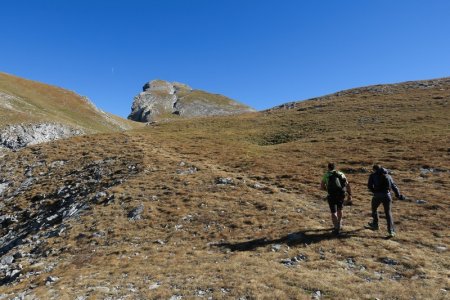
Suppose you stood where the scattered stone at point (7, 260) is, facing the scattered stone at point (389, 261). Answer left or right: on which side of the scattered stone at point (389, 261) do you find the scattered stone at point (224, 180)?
left

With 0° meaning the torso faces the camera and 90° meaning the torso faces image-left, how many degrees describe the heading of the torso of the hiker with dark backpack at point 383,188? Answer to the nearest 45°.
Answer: approximately 135°

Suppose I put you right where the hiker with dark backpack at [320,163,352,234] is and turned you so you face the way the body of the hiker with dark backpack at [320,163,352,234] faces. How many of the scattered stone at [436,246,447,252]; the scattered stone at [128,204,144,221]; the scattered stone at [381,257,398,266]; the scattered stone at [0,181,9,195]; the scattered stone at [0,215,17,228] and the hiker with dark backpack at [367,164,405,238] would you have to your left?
3

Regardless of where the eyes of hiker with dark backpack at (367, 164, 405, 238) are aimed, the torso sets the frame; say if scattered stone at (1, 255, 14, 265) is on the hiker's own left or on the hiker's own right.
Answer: on the hiker's own left

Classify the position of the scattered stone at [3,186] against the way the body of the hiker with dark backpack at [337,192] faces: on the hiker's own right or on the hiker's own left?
on the hiker's own left

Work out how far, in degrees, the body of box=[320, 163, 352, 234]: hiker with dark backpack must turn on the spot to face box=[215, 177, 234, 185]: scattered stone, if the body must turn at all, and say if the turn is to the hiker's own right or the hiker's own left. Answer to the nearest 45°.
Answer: approximately 45° to the hiker's own left

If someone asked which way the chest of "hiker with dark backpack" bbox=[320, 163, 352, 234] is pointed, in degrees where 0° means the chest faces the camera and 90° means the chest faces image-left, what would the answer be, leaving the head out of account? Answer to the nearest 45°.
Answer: approximately 180°

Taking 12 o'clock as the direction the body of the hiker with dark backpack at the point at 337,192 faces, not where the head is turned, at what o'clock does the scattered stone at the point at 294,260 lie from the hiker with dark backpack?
The scattered stone is roughly at 7 o'clock from the hiker with dark backpack.

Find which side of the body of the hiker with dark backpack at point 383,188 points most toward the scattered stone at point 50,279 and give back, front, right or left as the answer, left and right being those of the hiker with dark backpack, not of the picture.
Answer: left

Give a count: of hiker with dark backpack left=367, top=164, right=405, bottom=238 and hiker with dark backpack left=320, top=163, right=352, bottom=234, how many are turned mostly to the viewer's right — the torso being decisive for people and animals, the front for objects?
0

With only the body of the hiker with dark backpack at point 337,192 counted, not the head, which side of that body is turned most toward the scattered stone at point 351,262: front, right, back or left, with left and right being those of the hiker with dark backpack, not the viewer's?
back

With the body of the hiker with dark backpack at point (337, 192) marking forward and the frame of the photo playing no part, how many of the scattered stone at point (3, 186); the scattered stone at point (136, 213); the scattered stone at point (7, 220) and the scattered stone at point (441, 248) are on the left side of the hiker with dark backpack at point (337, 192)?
3

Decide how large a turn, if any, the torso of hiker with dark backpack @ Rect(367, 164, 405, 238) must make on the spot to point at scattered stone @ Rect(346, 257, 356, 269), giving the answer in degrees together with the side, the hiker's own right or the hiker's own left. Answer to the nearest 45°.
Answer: approximately 135° to the hiker's own left
